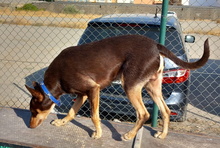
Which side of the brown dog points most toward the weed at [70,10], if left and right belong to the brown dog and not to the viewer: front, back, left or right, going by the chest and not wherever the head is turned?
right

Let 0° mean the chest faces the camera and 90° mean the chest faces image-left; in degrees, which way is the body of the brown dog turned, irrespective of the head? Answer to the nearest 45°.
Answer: approximately 90°
